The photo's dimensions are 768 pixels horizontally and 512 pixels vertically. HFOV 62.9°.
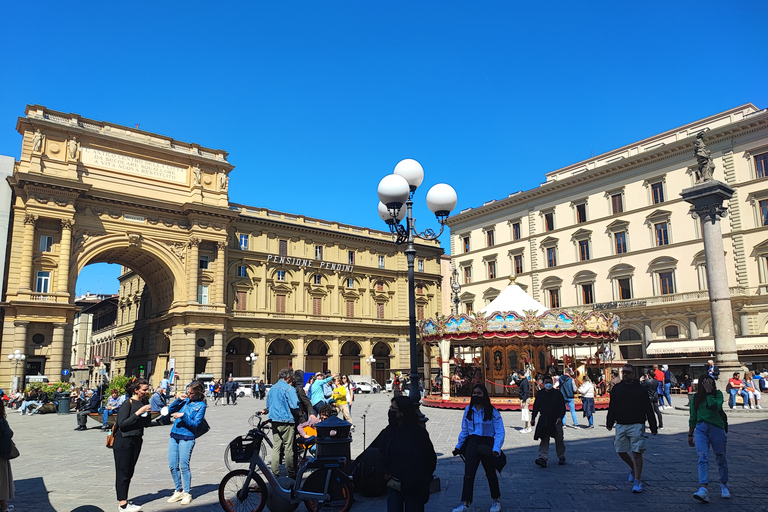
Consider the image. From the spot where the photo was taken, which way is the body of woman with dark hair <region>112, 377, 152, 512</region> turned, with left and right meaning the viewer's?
facing to the right of the viewer

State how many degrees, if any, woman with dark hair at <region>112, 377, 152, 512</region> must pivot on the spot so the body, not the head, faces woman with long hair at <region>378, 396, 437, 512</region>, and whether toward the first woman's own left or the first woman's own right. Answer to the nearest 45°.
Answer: approximately 45° to the first woman's own right

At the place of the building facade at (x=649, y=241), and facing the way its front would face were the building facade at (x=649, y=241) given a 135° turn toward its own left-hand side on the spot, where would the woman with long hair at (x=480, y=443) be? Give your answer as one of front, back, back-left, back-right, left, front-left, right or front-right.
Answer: right

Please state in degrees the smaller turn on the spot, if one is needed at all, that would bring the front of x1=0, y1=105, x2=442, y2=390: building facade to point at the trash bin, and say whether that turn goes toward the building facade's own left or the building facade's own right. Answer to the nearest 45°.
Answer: approximately 45° to the building facade's own right

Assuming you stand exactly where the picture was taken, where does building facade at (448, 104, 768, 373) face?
facing the viewer and to the left of the viewer

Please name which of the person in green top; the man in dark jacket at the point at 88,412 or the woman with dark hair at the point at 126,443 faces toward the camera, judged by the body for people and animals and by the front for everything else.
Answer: the person in green top

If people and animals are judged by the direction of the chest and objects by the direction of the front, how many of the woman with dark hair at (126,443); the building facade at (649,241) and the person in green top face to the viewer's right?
1

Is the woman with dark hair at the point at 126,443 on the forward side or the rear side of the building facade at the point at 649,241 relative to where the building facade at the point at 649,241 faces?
on the forward side

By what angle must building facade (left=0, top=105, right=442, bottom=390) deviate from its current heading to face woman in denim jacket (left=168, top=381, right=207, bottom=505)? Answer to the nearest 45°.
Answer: approximately 45° to its right

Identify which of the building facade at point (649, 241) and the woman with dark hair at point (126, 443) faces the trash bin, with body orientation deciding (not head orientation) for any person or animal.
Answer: the building facade
